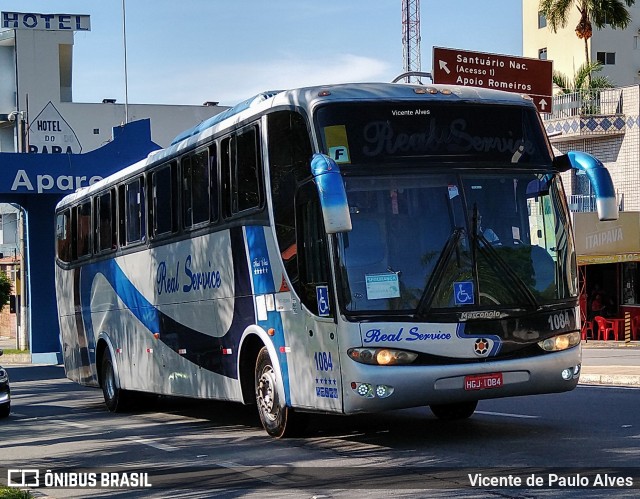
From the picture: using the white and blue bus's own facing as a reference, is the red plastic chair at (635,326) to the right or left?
on its left

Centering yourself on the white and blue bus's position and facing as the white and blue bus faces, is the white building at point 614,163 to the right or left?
on its left

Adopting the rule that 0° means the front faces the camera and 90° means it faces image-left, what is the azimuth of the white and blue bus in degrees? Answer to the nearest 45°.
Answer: approximately 315°

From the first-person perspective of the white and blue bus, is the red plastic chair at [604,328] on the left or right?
on its left
